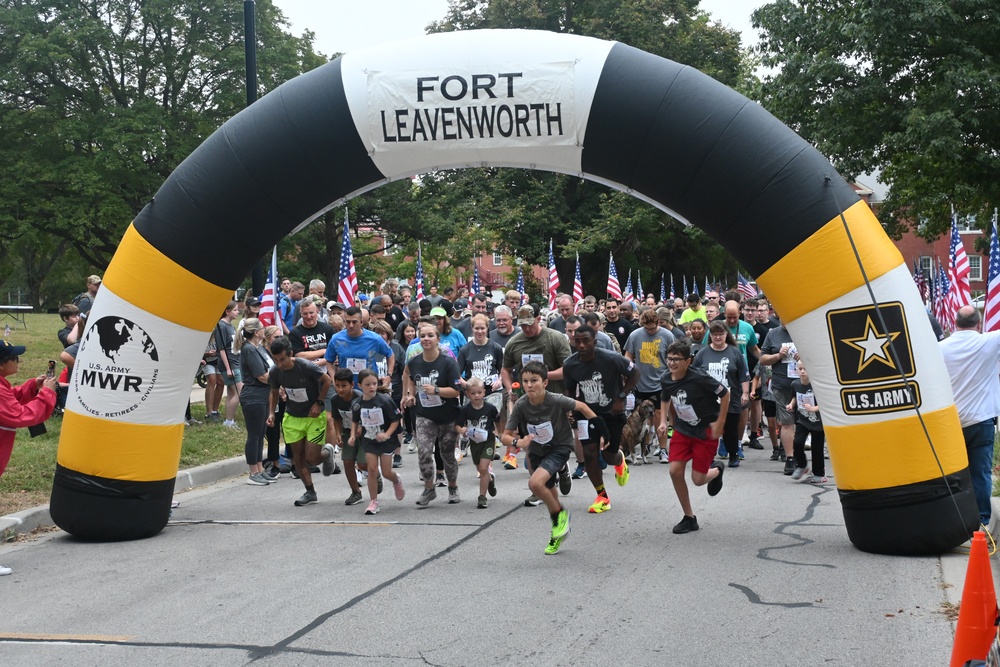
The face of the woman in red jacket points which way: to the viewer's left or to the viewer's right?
to the viewer's right

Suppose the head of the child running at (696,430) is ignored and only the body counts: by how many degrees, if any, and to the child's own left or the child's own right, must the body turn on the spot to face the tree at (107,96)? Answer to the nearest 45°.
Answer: approximately 90° to the child's own right

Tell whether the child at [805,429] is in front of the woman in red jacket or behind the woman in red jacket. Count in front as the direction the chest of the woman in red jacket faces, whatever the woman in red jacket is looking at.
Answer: in front

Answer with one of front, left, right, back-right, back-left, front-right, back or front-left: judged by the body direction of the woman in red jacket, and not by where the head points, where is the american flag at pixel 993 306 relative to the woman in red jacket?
front

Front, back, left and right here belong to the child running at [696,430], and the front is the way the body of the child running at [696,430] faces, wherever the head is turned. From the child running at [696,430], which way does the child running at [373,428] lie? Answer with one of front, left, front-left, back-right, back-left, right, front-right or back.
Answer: front-right

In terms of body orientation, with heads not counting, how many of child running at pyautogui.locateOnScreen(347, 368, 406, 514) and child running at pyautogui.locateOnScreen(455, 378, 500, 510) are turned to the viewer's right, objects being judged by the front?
0

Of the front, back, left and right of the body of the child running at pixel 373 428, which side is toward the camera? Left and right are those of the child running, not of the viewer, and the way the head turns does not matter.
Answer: front

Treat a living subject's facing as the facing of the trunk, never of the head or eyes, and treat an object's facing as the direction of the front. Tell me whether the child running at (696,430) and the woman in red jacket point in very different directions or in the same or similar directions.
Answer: very different directions

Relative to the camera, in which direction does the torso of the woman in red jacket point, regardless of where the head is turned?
to the viewer's right

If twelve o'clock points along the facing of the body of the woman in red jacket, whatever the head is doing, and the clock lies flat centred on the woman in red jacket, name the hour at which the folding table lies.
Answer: The folding table is roughly at 9 o'clock from the woman in red jacket.

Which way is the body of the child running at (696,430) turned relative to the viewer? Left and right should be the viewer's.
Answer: facing the viewer and to the left of the viewer

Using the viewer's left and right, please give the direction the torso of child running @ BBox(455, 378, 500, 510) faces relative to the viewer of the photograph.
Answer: facing the viewer
